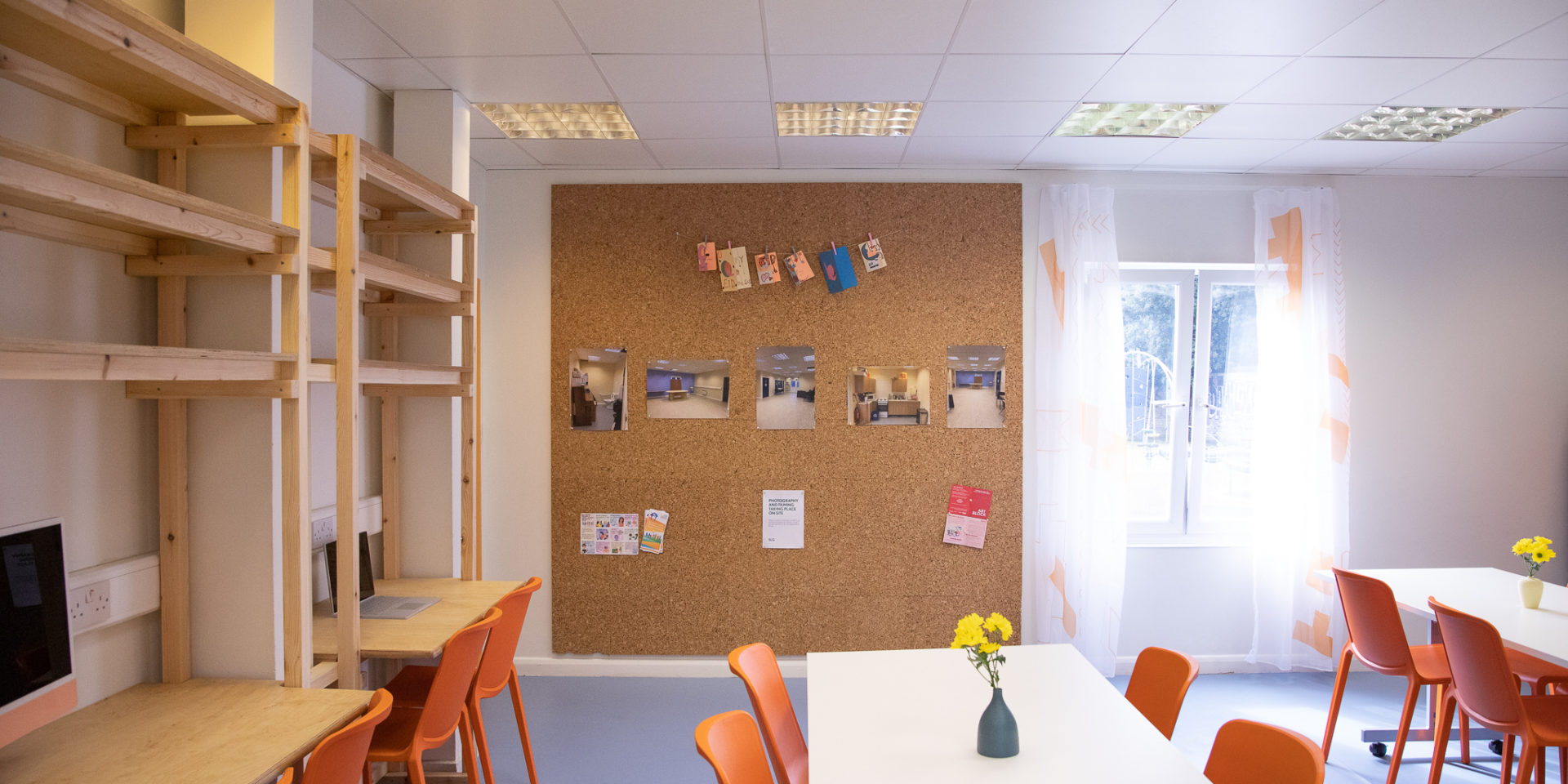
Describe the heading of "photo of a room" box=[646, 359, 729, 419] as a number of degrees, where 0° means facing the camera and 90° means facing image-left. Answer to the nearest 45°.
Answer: approximately 0°

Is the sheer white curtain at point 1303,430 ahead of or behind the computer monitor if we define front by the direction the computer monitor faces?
ahead

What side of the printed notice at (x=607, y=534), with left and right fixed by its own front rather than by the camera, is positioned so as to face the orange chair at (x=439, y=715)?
front

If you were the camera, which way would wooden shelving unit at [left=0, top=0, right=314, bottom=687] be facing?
facing the viewer and to the right of the viewer

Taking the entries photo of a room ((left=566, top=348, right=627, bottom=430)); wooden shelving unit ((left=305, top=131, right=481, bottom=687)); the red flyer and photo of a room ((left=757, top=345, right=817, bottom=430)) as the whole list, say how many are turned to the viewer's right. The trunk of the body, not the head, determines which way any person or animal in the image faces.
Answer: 1

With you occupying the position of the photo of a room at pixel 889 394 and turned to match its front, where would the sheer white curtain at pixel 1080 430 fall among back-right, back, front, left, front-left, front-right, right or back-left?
left

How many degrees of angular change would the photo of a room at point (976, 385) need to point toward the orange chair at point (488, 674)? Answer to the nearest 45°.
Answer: approximately 45° to its right

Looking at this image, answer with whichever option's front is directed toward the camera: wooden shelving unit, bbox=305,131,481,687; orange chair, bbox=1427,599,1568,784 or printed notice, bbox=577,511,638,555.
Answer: the printed notice

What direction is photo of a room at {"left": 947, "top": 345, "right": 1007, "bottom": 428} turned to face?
toward the camera

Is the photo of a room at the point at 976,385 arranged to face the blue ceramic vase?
yes

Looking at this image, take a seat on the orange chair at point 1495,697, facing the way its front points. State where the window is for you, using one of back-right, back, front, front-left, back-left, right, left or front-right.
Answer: left

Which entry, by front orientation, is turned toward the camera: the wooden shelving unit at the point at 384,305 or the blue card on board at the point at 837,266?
the blue card on board

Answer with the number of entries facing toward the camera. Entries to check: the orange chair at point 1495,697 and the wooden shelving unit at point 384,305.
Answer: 0

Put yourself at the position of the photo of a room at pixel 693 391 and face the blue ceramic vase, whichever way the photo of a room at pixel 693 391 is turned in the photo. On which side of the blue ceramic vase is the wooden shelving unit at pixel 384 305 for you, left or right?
right

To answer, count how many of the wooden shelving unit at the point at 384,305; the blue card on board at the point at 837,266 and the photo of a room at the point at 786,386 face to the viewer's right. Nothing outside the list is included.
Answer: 1

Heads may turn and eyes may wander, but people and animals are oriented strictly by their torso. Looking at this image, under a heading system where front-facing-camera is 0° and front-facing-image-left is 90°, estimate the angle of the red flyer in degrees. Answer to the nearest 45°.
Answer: approximately 0°

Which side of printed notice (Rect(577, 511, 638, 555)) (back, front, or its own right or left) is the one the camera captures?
front

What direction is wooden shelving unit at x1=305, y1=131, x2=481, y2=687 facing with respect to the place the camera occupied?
facing to the right of the viewer

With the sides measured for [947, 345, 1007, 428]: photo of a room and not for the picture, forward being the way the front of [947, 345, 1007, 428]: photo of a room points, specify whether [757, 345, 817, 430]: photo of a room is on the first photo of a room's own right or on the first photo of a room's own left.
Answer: on the first photo of a room's own right

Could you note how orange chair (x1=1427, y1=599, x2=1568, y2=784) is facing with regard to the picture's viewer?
facing away from the viewer and to the right of the viewer

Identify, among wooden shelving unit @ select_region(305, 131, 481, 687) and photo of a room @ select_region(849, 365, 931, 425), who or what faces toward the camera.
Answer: the photo of a room

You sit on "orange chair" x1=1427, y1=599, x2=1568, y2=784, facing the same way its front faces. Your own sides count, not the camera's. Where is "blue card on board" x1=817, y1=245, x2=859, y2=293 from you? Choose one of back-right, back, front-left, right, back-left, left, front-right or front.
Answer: back-left
